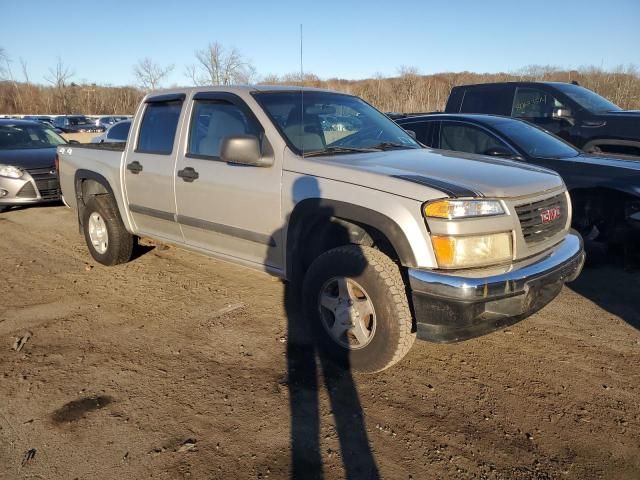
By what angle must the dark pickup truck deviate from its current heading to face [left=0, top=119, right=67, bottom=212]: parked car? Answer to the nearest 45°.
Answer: approximately 135° to its right

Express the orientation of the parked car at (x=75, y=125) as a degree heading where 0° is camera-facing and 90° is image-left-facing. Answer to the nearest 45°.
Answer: approximately 315°

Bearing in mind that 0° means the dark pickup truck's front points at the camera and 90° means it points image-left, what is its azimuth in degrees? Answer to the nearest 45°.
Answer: approximately 315°

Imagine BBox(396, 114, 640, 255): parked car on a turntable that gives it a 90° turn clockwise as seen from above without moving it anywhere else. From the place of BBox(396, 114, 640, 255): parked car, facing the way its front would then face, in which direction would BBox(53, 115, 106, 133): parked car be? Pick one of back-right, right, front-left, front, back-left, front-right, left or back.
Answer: right

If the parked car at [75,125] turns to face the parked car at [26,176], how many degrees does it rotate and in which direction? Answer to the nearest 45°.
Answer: approximately 45° to its right

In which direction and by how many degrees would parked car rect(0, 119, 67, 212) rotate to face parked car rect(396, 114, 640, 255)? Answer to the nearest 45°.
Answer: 0° — it already faces it

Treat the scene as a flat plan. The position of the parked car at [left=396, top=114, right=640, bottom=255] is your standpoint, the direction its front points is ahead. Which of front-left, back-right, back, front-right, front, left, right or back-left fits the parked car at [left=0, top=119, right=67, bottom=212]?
back-right

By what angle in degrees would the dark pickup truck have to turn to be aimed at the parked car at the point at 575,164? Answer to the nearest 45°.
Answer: approximately 45° to its right
